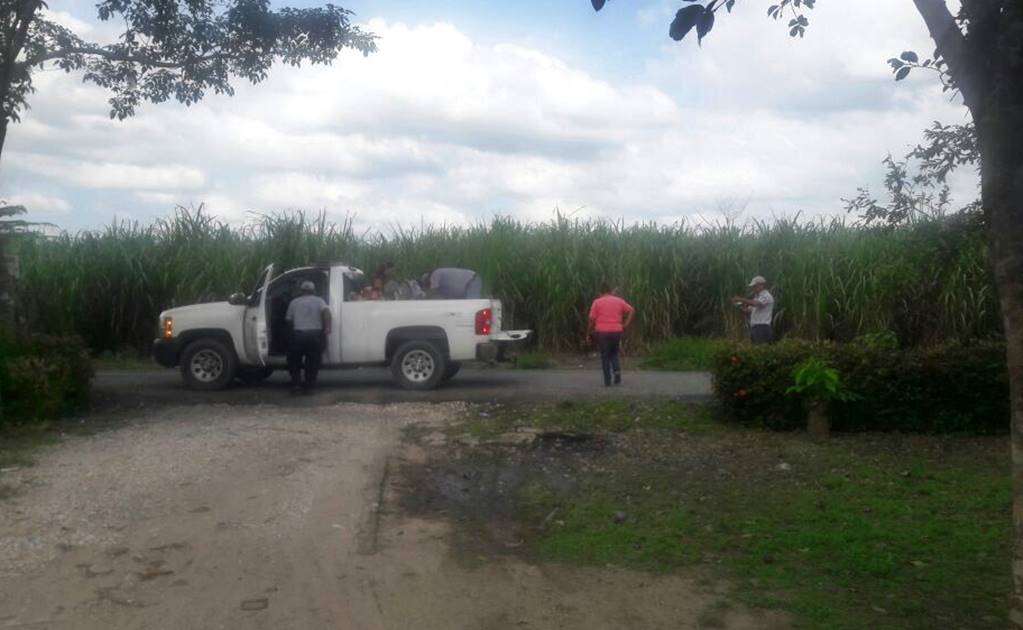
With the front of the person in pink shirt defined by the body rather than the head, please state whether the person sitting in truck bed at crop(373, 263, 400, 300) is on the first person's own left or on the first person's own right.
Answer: on the first person's own left

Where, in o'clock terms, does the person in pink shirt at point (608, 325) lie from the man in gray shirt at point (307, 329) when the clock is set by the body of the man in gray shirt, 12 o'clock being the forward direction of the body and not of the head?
The person in pink shirt is roughly at 3 o'clock from the man in gray shirt.

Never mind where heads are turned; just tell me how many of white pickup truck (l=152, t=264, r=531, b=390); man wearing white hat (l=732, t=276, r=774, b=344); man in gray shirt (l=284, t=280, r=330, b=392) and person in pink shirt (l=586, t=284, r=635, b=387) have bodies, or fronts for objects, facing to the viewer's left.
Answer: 2

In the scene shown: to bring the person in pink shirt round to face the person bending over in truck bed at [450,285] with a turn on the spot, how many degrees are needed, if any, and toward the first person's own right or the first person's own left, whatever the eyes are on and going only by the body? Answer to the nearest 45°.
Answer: approximately 90° to the first person's own left

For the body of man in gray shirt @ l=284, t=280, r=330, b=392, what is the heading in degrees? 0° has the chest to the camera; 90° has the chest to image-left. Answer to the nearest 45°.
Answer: approximately 180°

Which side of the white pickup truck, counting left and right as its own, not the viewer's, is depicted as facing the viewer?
left

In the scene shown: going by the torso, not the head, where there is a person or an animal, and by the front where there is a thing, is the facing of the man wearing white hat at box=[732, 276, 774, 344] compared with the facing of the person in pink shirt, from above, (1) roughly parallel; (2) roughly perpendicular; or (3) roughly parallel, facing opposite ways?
roughly perpendicular

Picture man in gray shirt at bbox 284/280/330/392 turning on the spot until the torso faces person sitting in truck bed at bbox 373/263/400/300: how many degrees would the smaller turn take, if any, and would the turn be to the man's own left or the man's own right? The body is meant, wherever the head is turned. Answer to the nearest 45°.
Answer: approximately 45° to the man's own right

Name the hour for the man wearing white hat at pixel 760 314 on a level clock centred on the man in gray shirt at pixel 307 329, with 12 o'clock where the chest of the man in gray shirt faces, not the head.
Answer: The man wearing white hat is roughly at 3 o'clock from the man in gray shirt.

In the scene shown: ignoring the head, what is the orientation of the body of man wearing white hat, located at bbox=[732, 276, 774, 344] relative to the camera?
to the viewer's left

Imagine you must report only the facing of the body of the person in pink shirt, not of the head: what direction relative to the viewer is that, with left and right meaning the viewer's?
facing away from the viewer

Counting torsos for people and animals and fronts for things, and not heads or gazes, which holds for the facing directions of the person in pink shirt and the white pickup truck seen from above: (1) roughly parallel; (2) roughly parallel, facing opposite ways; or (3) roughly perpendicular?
roughly perpendicular

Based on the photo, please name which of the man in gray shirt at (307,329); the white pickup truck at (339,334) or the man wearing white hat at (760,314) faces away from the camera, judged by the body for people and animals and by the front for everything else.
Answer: the man in gray shirt
